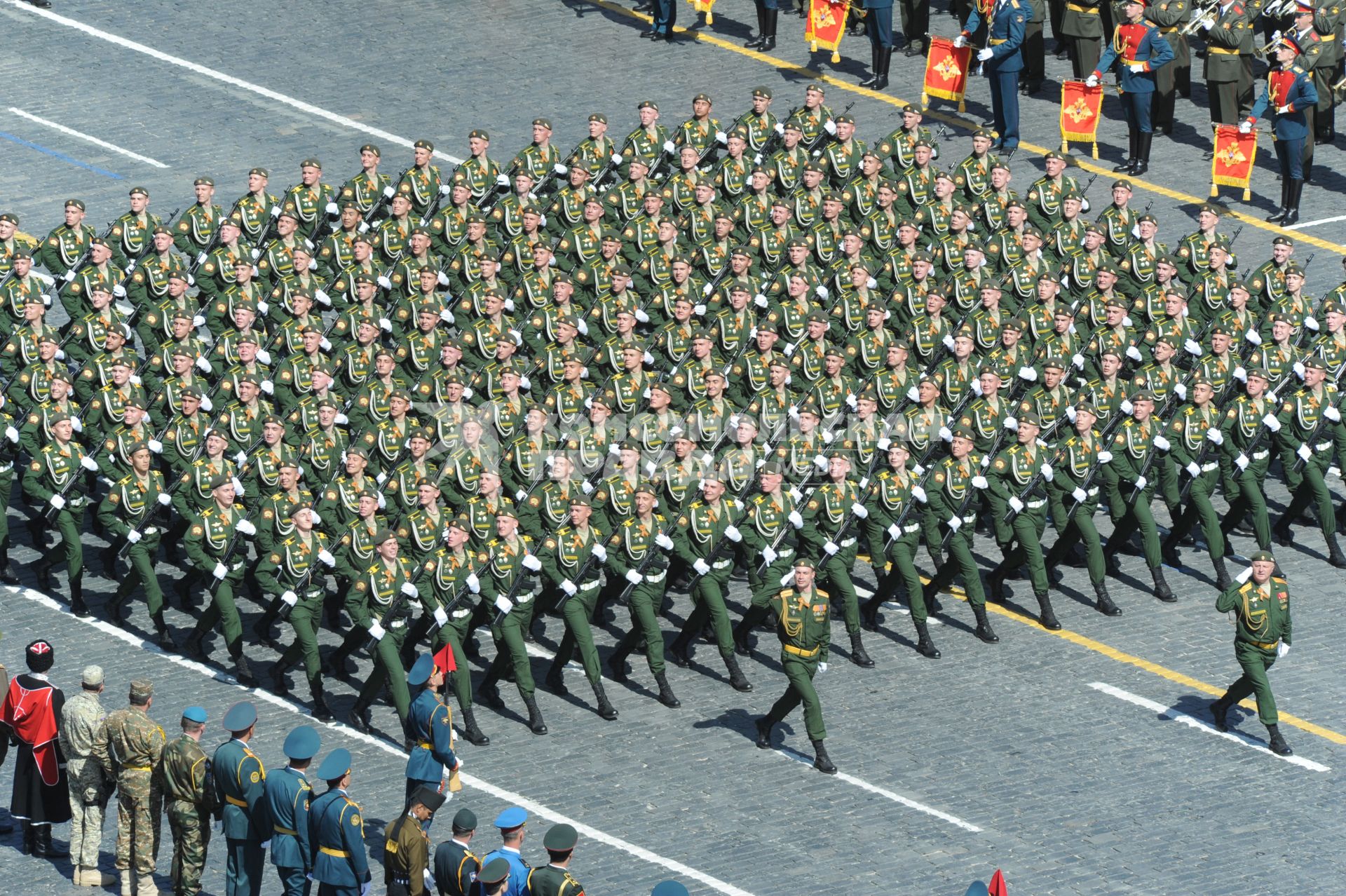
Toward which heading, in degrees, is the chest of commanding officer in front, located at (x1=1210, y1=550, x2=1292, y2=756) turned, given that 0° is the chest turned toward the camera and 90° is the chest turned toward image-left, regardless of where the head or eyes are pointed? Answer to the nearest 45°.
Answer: approximately 315°
